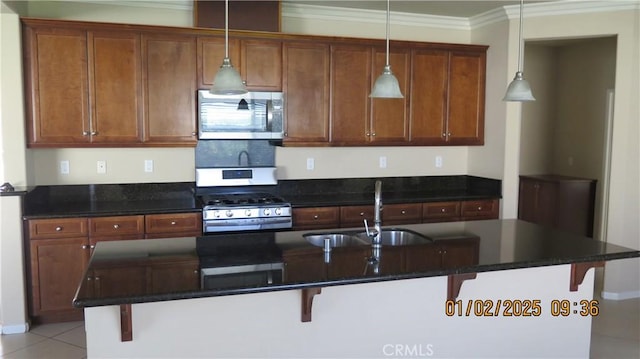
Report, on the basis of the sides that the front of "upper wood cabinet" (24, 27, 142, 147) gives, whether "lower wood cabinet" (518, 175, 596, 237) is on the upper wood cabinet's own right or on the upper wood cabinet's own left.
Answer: on the upper wood cabinet's own left

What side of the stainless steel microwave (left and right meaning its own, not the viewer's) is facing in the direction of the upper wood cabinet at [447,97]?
left

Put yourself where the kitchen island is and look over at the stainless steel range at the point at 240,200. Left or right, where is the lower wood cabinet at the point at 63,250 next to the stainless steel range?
left

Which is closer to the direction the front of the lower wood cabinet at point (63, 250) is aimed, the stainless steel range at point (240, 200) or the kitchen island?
the kitchen island

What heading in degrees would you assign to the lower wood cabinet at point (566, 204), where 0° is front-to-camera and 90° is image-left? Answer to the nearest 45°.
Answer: approximately 45°

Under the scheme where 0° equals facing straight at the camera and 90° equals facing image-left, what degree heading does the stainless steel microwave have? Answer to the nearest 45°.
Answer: approximately 0°

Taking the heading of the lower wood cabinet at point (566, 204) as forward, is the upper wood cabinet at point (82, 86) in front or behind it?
in front

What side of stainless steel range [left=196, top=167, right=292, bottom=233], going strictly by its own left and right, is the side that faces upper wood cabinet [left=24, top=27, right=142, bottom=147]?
right
